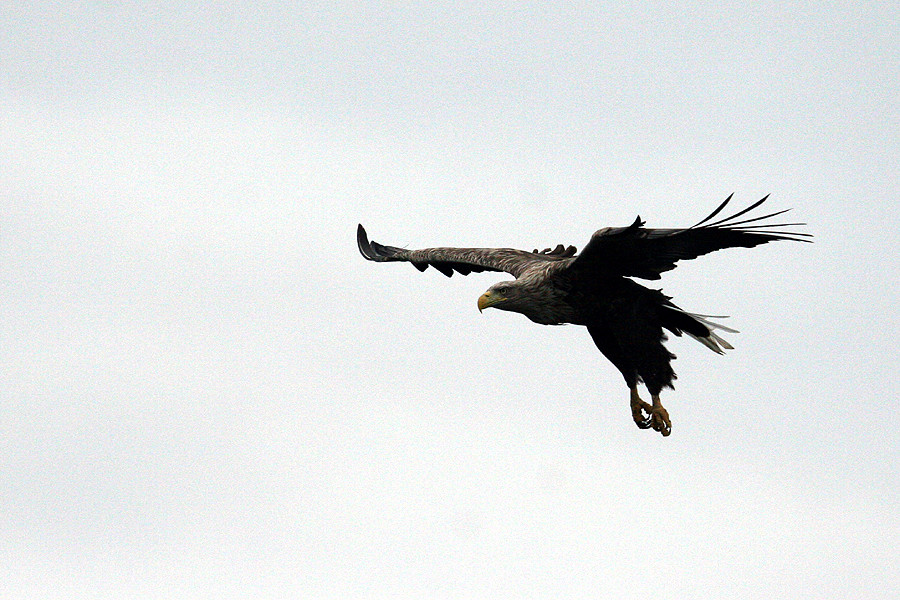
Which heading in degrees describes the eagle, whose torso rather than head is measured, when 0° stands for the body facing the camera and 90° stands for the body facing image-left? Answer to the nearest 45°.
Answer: approximately 45°
